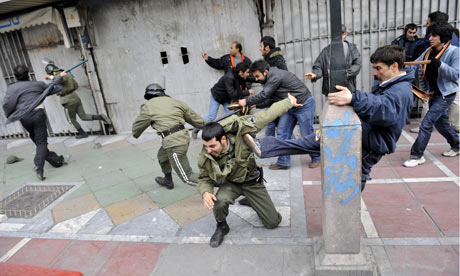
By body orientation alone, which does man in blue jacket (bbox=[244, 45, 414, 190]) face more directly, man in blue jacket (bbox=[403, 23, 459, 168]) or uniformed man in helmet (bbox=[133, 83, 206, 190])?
the uniformed man in helmet

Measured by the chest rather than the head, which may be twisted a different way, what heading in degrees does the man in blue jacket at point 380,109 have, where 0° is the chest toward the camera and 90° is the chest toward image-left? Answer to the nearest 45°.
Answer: approximately 90°

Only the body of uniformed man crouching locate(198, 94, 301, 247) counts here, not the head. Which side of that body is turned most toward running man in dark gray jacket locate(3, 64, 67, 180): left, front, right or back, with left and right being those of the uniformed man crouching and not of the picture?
right

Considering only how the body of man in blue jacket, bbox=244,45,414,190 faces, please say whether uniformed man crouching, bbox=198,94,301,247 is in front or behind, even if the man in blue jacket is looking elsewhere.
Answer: in front

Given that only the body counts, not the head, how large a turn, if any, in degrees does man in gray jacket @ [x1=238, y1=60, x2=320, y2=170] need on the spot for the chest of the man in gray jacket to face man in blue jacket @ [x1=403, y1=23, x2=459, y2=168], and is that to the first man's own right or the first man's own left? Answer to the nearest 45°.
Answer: approximately 180°

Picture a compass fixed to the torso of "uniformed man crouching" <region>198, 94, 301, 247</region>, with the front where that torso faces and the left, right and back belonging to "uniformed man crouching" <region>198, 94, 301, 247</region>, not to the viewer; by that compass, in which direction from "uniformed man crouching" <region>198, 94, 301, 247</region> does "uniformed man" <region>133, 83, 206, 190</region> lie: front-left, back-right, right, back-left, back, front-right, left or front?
right

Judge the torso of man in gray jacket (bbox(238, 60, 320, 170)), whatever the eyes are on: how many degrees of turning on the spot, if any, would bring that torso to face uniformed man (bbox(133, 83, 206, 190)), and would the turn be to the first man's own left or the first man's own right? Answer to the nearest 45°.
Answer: approximately 45° to the first man's own left

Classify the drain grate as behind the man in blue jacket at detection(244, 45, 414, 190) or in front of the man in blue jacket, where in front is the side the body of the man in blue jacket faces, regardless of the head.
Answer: in front

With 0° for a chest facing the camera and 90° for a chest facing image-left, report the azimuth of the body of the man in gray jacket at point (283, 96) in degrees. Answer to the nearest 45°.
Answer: approximately 90°

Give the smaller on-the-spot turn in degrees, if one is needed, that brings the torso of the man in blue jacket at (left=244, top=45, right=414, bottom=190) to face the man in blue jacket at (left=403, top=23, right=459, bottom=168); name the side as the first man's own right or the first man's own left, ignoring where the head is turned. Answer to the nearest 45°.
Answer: approximately 135° to the first man's own right

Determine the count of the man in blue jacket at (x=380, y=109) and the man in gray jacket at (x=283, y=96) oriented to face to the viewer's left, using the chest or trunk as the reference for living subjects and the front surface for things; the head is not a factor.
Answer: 2

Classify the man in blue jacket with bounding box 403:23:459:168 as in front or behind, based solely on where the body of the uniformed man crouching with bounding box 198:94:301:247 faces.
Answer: behind

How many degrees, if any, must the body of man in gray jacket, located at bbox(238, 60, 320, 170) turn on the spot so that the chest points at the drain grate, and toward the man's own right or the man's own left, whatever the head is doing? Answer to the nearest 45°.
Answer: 0° — they already face it

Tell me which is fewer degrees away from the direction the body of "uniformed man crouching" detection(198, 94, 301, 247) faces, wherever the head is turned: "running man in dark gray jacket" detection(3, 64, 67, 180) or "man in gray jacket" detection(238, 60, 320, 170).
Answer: the running man in dark gray jacket
